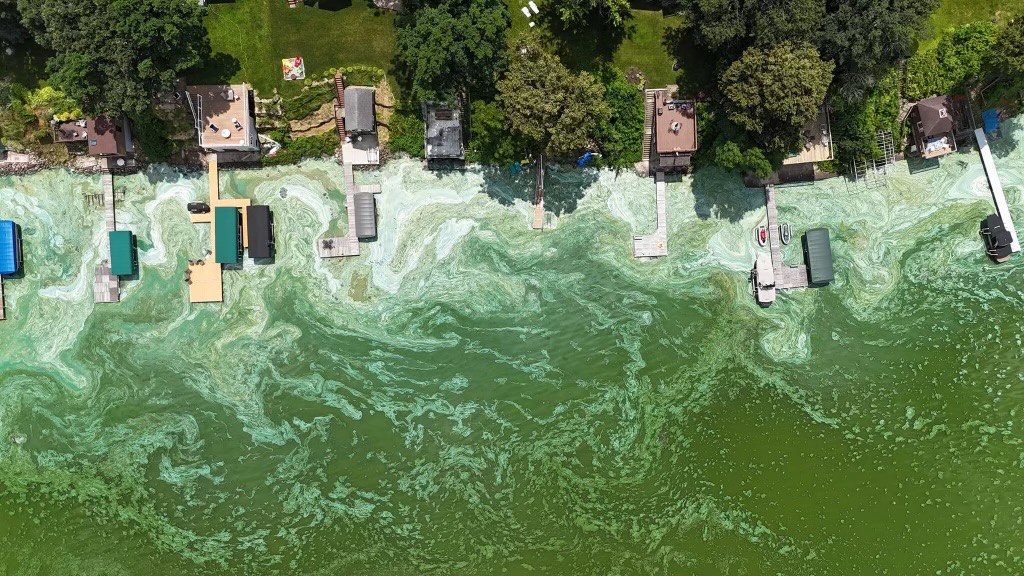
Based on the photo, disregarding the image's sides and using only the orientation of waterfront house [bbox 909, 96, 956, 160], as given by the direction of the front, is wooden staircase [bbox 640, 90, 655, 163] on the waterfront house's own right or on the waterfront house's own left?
on the waterfront house's own right

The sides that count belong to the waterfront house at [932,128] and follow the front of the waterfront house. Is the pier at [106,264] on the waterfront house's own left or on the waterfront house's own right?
on the waterfront house's own right

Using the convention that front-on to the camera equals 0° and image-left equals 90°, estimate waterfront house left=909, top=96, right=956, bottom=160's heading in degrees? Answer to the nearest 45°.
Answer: approximately 0°
